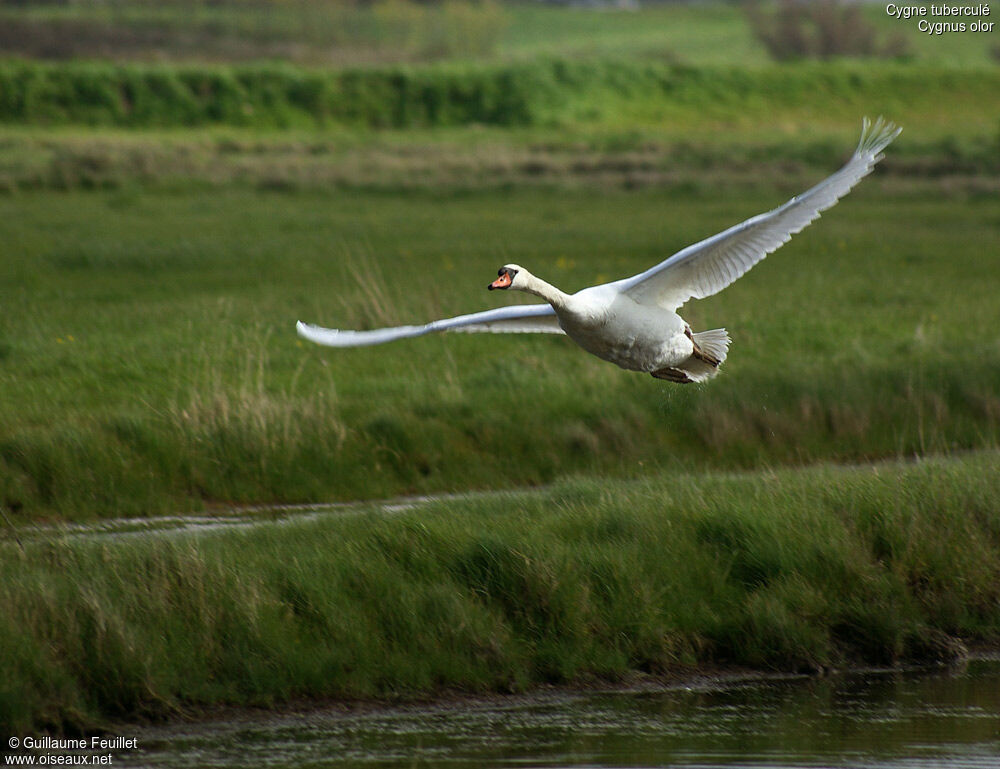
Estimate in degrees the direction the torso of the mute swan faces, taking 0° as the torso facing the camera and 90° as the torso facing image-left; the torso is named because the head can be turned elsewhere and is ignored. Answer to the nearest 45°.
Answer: approximately 45°
